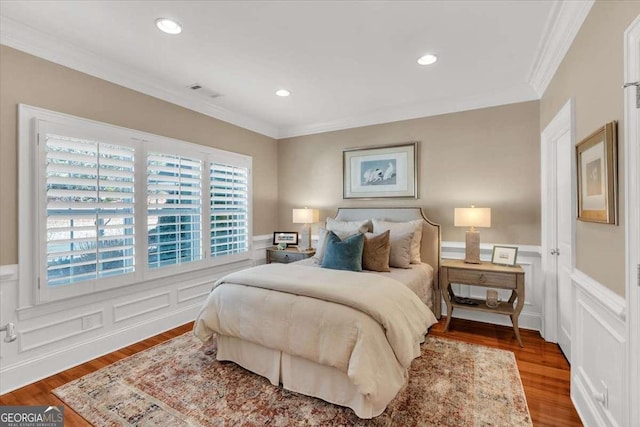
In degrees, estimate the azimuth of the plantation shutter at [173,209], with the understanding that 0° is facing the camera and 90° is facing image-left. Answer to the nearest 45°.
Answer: approximately 315°

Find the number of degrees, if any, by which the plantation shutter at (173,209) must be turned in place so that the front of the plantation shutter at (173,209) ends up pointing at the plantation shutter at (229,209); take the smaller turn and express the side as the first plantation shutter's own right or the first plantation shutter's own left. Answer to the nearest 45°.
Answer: approximately 90° to the first plantation shutter's own left

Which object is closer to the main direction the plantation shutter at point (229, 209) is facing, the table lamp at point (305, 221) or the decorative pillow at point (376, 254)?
the decorative pillow

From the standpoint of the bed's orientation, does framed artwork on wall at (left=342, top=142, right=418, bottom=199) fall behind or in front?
behind

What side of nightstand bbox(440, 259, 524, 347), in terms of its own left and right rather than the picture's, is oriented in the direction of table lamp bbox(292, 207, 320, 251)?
right

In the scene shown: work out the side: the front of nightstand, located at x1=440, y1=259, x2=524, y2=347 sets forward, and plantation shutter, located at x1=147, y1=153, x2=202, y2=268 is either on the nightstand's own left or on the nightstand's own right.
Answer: on the nightstand's own right

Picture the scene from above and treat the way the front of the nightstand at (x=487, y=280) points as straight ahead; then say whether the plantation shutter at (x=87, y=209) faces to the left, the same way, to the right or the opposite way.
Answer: to the left

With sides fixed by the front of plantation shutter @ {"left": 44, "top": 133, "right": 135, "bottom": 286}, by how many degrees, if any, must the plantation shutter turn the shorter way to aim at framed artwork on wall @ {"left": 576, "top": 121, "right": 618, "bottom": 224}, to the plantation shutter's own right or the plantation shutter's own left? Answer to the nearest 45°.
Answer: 0° — it already faces it

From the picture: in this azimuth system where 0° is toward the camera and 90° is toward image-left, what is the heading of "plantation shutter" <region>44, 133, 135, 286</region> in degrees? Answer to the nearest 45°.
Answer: approximately 315°

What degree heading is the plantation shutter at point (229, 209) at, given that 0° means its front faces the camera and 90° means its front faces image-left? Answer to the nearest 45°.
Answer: approximately 315°
